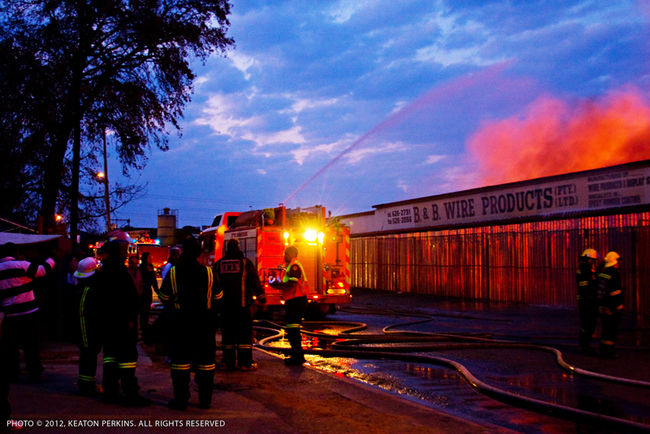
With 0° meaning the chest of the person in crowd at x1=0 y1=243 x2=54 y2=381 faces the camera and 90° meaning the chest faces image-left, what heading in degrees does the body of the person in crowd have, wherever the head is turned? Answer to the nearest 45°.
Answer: approximately 180°

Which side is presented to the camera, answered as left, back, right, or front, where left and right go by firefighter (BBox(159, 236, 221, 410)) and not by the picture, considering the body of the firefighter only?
back

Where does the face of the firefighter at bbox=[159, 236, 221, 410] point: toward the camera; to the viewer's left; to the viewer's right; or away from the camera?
away from the camera

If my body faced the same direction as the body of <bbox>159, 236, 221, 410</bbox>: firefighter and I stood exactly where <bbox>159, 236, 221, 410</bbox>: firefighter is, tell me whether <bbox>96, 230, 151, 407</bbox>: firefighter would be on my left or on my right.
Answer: on my left

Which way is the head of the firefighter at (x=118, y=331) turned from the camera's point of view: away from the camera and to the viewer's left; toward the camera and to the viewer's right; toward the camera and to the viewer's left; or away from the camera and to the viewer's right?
away from the camera and to the viewer's right
